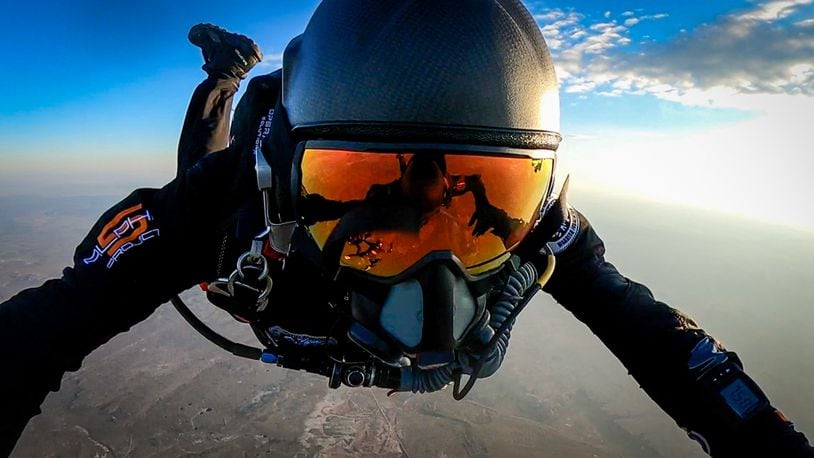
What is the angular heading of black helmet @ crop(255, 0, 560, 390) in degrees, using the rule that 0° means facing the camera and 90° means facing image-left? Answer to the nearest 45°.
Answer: approximately 0°
